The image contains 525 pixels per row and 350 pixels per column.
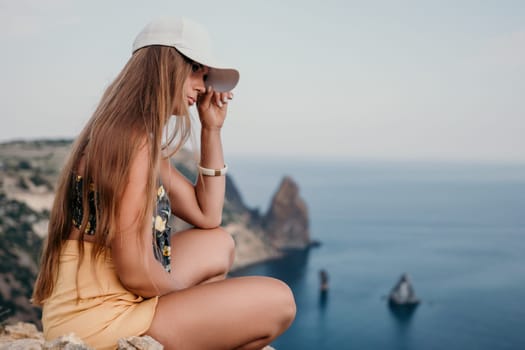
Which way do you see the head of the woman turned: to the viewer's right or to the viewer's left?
to the viewer's right

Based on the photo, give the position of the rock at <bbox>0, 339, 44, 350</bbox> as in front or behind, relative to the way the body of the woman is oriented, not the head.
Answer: behind

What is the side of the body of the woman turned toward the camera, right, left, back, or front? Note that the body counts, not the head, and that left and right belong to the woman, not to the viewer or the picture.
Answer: right
